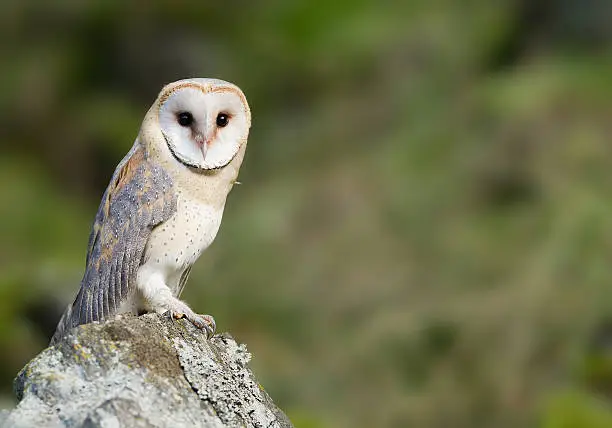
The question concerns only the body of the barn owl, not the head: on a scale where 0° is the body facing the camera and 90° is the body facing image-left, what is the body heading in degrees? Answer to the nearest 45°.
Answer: approximately 315°
